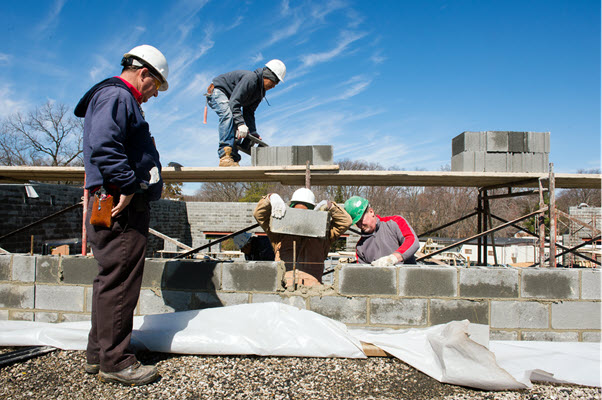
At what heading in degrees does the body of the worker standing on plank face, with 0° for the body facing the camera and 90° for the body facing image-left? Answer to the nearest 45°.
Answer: approximately 270°

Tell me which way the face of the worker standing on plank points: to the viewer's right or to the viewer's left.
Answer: to the viewer's right

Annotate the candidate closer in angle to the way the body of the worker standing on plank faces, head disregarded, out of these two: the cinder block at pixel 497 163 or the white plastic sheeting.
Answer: the cinder block

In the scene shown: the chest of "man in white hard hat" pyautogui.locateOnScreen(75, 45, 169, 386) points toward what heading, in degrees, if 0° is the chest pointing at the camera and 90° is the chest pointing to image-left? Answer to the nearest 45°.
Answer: approximately 270°

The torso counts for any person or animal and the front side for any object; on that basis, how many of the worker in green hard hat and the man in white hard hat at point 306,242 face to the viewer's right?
0

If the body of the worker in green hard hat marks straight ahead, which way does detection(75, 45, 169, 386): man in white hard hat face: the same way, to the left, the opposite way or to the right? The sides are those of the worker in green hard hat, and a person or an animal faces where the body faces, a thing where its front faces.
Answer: to the left

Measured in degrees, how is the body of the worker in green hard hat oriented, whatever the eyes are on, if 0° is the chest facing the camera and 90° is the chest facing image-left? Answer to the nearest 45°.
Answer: approximately 45°

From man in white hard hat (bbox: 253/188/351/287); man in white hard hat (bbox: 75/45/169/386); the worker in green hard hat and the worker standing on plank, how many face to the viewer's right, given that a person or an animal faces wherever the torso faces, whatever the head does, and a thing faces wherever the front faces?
2

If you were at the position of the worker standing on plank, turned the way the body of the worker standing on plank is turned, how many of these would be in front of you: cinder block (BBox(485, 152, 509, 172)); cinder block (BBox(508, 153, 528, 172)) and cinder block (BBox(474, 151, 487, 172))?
3

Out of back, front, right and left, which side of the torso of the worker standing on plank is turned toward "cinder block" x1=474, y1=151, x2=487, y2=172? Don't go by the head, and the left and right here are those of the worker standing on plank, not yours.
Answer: front

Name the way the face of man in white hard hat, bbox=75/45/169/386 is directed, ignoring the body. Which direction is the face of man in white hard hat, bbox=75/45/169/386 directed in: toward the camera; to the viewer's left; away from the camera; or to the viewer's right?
to the viewer's right
